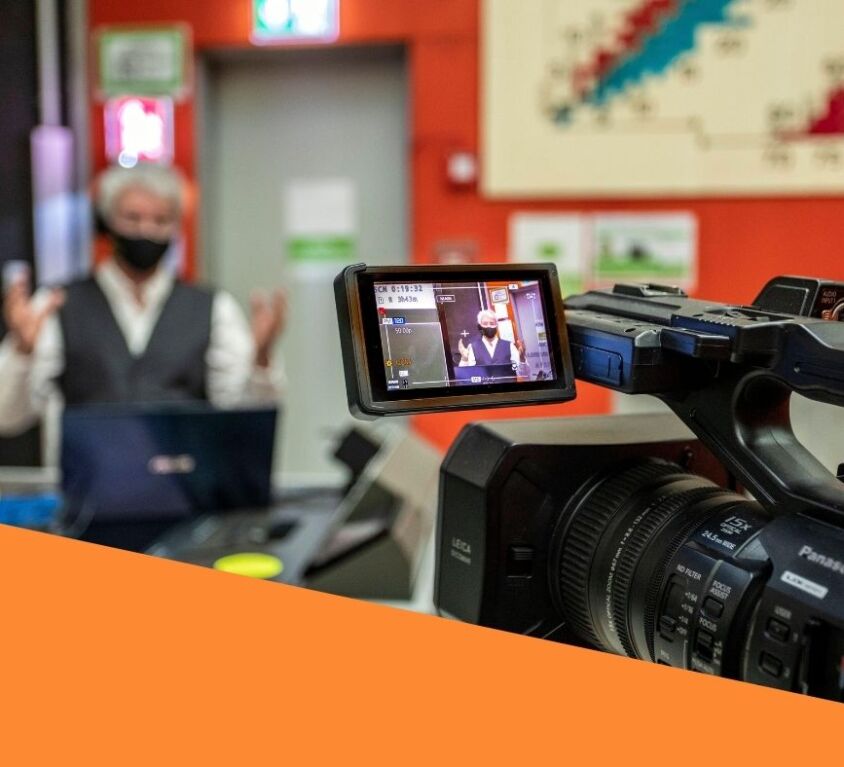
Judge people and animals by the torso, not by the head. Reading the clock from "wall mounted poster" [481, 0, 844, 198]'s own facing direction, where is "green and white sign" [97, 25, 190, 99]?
The green and white sign is roughly at 3 o'clock from the wall mounted poster.

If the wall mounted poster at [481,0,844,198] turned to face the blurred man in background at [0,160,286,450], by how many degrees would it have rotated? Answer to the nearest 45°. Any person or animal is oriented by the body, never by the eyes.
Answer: approximately 45° to its right

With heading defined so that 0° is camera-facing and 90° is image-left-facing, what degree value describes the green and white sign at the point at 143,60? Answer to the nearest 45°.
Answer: approximately 0°

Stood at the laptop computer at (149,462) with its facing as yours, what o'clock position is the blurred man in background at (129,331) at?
The blurred man in background is roughly at 12 o'clock from the laptop computer.

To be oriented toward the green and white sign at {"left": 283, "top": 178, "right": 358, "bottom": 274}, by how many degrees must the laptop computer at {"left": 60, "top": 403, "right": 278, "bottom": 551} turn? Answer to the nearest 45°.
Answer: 0° — it already faces it

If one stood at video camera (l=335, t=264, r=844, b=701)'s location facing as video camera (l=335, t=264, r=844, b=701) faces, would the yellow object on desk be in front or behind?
in front

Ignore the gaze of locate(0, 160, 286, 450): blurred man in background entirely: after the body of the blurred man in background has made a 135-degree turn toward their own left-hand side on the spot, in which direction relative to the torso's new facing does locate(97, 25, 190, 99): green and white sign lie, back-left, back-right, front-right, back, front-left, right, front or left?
front-left

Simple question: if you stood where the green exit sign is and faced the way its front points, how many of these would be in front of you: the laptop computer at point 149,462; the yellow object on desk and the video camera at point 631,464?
3

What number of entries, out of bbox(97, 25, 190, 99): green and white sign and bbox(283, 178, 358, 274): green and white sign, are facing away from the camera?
0

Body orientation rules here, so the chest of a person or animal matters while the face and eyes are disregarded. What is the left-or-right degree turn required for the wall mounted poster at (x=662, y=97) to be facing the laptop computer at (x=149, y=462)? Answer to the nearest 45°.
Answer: approximately 45° to its right

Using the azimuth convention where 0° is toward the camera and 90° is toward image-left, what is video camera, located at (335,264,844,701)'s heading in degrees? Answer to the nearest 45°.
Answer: approximately 135°

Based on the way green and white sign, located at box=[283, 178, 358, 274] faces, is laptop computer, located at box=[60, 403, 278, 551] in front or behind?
in front

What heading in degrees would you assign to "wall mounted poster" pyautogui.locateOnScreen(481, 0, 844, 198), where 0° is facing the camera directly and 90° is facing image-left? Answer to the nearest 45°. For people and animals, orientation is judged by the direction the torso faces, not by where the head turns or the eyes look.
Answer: approximately 0°

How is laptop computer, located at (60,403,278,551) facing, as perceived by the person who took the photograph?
facing away from the viewer
